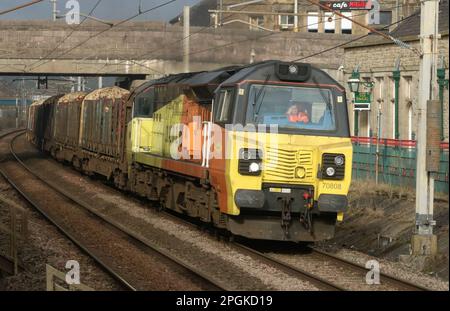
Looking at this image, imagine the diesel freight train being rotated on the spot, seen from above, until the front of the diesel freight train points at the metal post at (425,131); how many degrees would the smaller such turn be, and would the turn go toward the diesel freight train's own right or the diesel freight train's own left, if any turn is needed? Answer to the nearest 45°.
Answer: approximately 45° to the diesel freight train's own left

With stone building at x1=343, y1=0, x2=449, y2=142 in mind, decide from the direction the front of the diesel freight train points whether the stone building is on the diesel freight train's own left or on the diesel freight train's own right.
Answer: on the diesel freight train's own left

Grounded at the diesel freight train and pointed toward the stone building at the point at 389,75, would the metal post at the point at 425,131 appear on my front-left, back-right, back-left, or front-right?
front-right

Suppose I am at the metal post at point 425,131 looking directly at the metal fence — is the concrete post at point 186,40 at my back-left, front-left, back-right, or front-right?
front-left

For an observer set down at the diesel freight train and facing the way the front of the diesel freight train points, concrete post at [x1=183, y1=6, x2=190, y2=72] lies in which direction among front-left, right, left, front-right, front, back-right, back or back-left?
back-left

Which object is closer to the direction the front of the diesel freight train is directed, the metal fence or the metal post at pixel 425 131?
the metal post

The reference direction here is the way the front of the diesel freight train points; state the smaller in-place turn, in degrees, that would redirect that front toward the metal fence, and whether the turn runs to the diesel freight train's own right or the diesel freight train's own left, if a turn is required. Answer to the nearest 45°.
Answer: approximately 90° to the diesel freight train's own left
